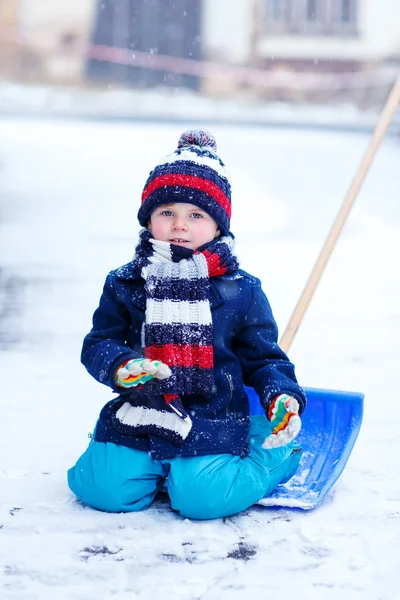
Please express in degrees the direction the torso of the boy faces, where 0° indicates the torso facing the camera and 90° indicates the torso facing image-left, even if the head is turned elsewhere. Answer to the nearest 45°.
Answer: approximately 0°

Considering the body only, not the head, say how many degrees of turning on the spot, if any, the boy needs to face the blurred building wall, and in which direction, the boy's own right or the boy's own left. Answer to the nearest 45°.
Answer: approximately 180°
